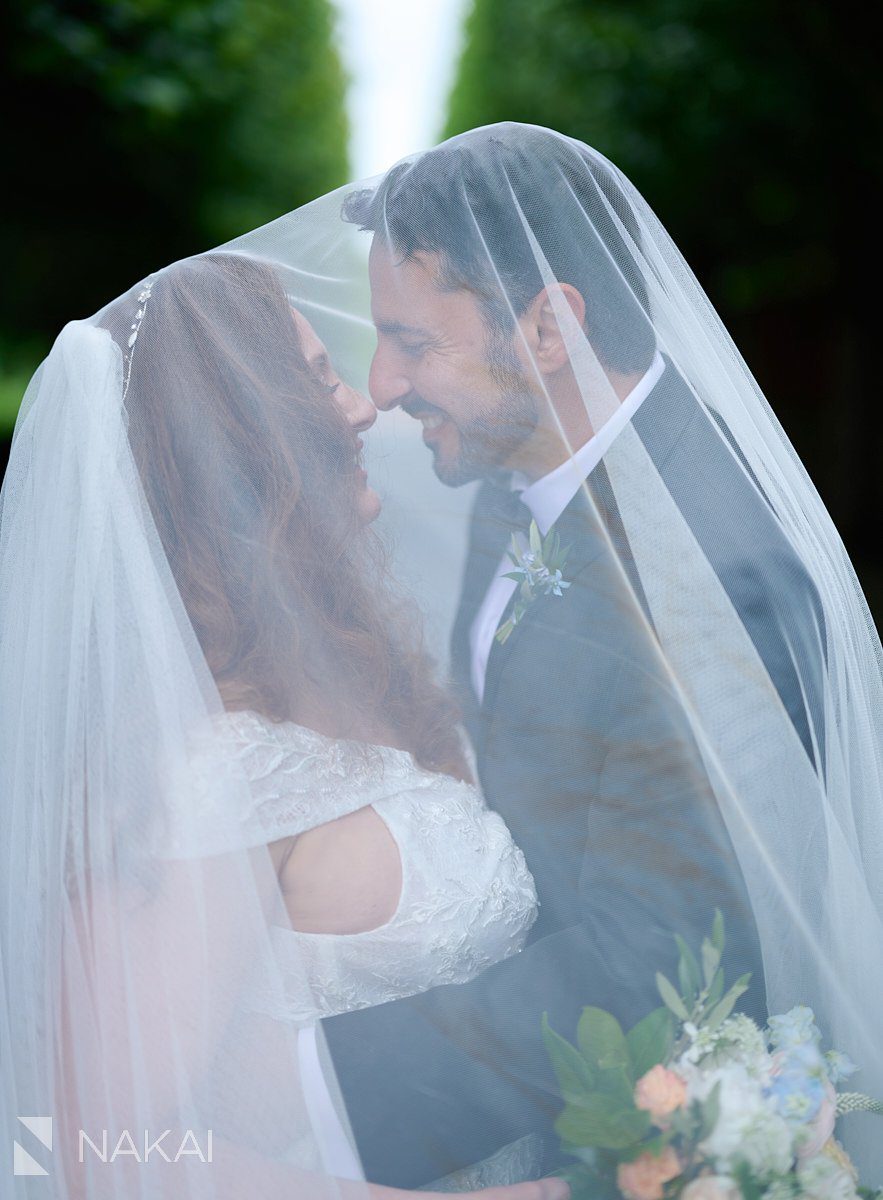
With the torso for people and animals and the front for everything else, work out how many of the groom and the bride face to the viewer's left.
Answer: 1

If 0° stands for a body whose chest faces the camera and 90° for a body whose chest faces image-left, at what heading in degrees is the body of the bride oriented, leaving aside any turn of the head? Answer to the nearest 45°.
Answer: approximately 270°

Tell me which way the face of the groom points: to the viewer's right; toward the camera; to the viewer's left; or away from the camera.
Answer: to the viewer's left

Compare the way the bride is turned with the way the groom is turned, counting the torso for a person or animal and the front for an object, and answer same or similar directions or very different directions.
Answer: very different directions

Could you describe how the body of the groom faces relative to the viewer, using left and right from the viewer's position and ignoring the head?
facing to the left of the viewer
